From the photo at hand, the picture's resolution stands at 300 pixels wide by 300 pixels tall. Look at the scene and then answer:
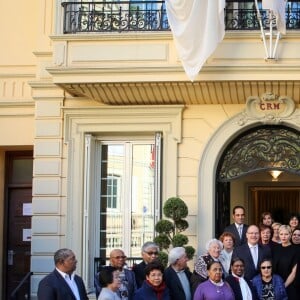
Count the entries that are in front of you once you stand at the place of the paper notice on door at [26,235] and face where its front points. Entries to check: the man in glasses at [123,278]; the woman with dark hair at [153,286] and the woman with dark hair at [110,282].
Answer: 3

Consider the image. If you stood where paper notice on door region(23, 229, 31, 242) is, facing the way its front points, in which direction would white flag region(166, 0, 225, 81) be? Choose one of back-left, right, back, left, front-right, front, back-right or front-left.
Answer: front-left

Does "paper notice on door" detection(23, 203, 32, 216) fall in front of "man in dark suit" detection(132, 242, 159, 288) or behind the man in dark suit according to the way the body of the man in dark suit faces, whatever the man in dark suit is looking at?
behind

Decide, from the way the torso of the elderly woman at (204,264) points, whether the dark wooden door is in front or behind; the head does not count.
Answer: behind

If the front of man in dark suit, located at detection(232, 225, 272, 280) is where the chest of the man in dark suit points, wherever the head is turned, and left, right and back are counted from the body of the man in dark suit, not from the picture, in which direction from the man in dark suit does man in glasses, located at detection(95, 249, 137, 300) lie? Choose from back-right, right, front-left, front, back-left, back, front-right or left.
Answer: front-right

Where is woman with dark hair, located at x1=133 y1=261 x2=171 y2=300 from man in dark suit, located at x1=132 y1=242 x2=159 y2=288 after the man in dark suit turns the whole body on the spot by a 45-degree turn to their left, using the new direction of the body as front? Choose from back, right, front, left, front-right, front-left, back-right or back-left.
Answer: right

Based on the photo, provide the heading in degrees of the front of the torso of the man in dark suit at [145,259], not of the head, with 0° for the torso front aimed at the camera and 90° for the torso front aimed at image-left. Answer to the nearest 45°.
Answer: approximately 315°

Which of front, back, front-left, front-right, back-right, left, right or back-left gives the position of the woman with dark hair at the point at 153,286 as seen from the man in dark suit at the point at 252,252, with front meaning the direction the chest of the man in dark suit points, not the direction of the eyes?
front-right

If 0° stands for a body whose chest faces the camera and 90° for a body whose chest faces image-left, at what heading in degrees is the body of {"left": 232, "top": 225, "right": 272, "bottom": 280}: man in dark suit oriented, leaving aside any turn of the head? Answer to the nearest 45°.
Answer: approximately 0°

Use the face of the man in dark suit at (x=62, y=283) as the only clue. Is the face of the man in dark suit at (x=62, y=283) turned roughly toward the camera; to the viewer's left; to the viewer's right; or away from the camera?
to the viewer's right

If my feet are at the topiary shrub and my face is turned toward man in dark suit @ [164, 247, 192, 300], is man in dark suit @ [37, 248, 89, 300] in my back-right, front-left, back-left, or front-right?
front-right

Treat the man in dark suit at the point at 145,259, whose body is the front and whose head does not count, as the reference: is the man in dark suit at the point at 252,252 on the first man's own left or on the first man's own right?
on the first man's own left

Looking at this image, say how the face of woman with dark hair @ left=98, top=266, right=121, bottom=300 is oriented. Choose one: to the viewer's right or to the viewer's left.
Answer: to the viewer's right

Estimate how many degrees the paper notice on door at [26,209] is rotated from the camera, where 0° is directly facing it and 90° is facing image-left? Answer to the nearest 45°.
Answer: approximately 0°
